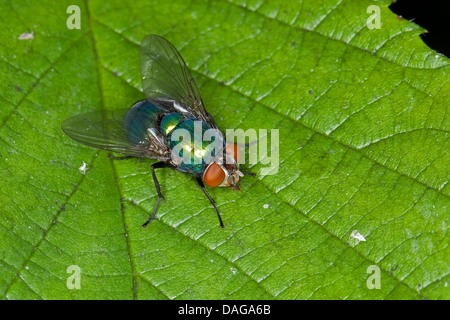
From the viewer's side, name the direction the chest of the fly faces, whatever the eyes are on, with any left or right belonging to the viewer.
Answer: facing the viewer and to the right of the viewer
